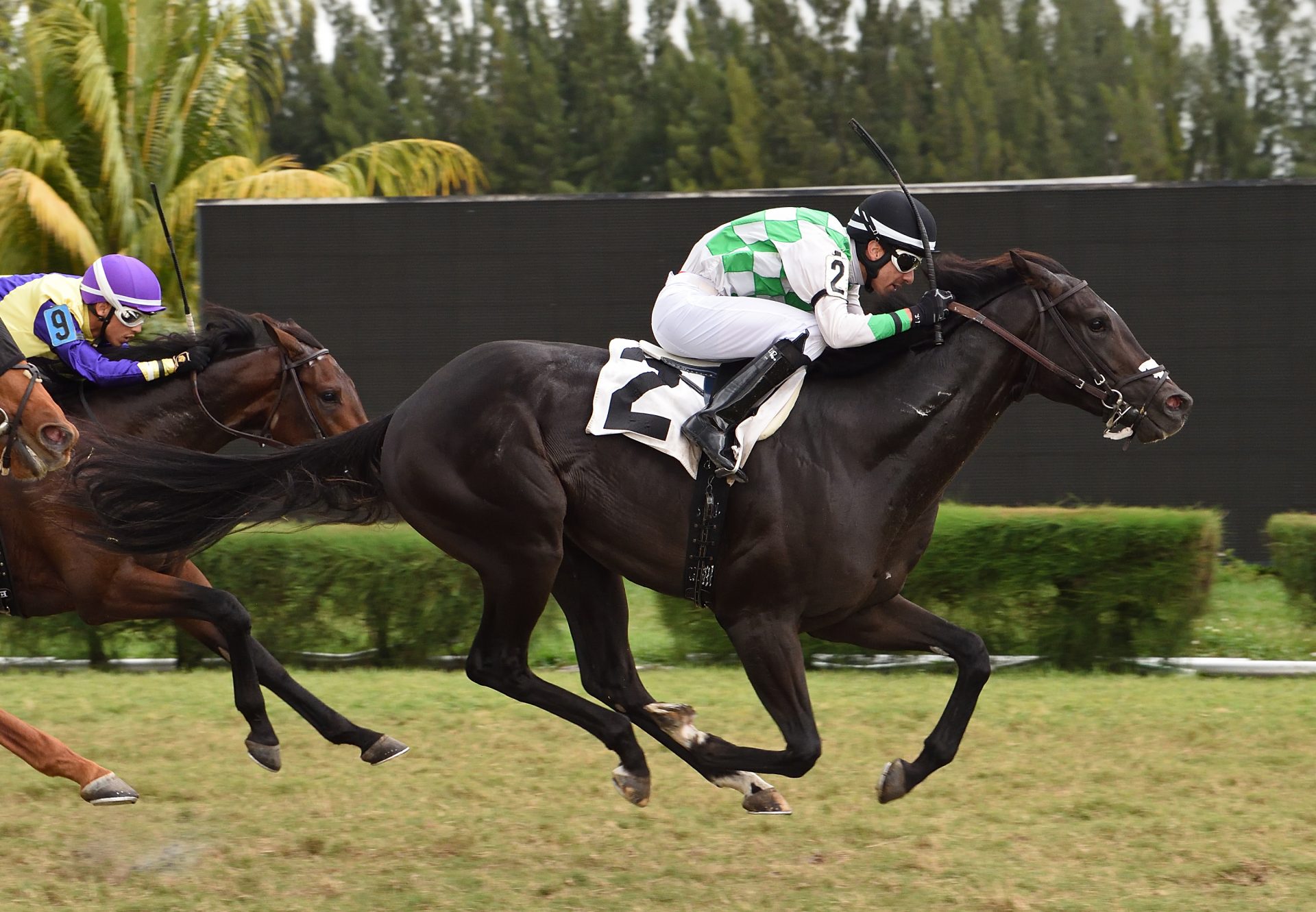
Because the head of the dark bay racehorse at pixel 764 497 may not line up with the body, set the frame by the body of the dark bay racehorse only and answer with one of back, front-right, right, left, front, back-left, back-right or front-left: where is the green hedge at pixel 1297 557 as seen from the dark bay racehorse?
front-left

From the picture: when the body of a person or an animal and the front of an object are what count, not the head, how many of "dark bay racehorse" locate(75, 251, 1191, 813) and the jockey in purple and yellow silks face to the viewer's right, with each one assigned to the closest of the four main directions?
2

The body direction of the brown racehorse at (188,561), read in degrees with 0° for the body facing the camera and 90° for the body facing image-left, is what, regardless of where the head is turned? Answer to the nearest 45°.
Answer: approximately 270°

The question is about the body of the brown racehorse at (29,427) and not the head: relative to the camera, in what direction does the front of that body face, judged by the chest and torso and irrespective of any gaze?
to the viewer's right

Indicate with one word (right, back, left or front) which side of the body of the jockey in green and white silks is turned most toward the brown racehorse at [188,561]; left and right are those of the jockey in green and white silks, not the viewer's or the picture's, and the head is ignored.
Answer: back

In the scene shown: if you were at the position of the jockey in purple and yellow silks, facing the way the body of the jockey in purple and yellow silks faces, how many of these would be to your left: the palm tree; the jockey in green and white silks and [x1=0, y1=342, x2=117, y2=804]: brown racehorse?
1

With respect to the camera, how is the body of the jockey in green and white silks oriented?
to the viewer's right

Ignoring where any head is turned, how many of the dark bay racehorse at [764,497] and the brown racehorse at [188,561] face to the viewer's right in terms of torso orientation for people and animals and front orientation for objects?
2

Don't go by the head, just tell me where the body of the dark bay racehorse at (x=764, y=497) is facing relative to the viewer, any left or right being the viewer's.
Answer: facing to the right of the viewer

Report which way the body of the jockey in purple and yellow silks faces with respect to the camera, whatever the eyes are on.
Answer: to the viewer's right

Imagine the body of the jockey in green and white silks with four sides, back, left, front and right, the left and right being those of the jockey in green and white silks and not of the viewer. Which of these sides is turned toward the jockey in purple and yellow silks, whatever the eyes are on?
back
